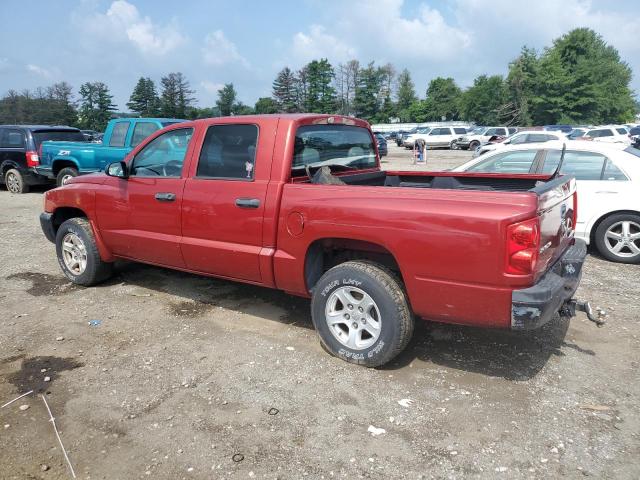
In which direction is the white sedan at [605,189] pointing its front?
to the viewer's left

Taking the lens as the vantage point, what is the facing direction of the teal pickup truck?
facing to the right of the viewer

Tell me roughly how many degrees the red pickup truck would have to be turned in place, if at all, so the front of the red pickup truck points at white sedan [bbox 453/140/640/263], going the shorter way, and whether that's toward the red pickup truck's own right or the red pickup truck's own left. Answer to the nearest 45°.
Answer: approximately 90° to the red pickup truck's own right

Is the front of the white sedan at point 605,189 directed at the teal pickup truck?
yes

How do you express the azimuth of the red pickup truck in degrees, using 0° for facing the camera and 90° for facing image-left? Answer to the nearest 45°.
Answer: approximately 135°

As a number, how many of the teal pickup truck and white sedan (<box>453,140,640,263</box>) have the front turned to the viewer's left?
1
